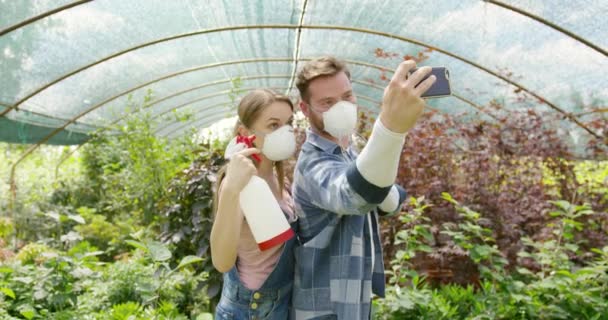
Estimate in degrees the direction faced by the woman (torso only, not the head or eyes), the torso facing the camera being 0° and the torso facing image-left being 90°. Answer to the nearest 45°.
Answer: approximately 315°

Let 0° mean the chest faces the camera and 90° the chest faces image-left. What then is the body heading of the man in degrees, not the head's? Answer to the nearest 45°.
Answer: approximately 315°

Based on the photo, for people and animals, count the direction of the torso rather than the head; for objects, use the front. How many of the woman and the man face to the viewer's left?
0

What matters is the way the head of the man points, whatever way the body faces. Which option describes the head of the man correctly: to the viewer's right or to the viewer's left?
to the viewer's right
